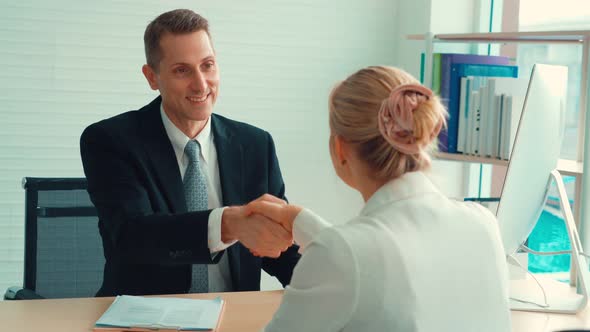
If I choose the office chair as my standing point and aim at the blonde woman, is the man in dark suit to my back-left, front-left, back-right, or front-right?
front-left

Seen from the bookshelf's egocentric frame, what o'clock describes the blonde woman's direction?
The blonde woman is roughly at 11 o'clock from the bookshelf.

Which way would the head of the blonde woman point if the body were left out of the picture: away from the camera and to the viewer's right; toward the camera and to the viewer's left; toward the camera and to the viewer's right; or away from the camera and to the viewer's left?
away from the camera and to the viewer's left

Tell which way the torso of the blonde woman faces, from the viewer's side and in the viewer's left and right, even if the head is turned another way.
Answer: facing away from the viewer and to the left of the viewer

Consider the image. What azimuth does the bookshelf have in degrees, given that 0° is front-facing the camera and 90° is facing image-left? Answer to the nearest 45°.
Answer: approximately 45°

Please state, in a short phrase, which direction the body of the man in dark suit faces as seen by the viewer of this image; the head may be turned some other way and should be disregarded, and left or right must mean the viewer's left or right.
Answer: facing the viewer and to the right of the viewer

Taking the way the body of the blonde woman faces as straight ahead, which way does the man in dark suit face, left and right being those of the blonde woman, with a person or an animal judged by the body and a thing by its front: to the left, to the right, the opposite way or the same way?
the opposite way

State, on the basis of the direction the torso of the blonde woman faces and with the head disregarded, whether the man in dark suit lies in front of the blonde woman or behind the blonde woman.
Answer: in front

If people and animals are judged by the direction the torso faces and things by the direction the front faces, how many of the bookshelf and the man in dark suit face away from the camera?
0

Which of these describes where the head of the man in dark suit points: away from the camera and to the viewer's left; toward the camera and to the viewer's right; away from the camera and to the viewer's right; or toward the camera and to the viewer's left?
toward the camera and to the viewer's right

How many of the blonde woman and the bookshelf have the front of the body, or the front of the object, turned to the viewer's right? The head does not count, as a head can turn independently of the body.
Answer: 0
